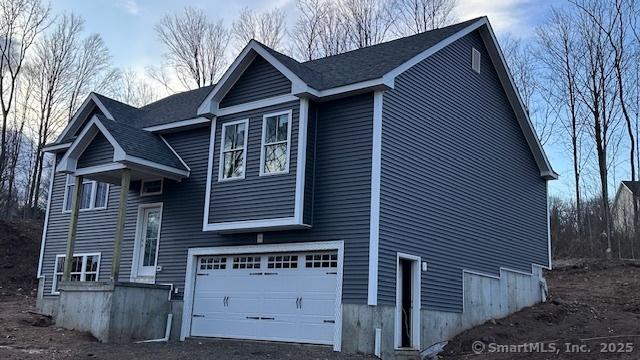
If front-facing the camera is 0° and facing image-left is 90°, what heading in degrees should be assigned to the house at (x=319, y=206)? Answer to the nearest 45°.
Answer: approximately 45°

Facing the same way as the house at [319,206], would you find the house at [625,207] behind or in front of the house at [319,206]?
behind
